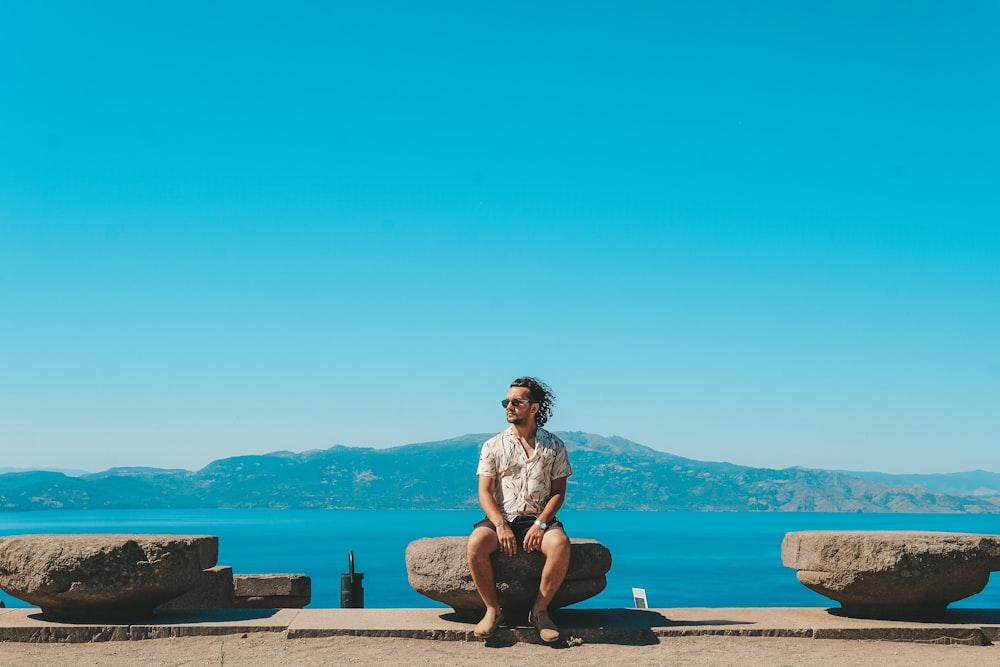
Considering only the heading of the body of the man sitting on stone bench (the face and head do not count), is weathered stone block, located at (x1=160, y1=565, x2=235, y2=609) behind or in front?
behind

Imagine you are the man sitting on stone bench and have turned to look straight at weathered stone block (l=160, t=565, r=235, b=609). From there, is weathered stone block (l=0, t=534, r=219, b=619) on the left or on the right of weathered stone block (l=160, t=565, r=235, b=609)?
left

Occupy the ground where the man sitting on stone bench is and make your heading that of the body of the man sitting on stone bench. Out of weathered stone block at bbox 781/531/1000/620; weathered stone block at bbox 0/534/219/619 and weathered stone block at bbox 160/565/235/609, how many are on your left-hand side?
1

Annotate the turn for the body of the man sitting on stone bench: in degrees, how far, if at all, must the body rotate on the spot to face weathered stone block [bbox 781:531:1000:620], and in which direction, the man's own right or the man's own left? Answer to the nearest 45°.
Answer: approximately 90° to the man's own left

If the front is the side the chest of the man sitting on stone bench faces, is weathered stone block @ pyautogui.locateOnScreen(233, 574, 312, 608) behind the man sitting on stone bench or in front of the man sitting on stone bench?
behind

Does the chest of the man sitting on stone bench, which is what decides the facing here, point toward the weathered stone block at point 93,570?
no

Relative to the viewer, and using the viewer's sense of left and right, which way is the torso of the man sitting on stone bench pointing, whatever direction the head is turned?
facing the viewer
